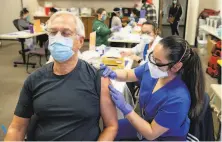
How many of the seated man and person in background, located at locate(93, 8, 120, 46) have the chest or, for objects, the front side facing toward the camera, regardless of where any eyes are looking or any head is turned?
1

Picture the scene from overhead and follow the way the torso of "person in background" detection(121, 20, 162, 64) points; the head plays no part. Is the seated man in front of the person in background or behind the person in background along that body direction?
in front

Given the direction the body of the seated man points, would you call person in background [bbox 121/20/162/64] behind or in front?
behind

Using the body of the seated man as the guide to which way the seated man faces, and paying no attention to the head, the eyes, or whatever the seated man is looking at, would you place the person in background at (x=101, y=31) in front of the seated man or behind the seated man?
behind

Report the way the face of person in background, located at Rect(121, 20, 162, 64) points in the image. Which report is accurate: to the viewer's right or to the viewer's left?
to the viewer's left

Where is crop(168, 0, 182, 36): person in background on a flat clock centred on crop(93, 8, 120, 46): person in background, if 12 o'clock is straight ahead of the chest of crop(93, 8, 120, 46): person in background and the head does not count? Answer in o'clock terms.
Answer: crop(168, 0, 182, 36): person in background is roughly at 10 o'clock from crop(93, 8, 120, 46): person in background.

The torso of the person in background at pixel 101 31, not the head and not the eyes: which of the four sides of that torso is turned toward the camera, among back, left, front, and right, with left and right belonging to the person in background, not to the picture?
right

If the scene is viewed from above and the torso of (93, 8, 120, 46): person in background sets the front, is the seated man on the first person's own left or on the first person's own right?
on the first person's own right

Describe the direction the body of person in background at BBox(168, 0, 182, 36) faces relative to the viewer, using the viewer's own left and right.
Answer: facing the viewer and to the left of the viewer

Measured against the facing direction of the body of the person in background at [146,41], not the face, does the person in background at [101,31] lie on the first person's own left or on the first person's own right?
on the first person's own right
